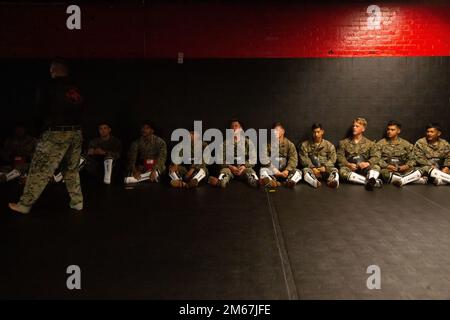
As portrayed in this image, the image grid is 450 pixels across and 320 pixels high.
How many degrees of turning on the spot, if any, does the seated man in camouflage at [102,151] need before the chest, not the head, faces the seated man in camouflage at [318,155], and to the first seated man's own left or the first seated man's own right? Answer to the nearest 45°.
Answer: approximately 90° to the first seated man's own left

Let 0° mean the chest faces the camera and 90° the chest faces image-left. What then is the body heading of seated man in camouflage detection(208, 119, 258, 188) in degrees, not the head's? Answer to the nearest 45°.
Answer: approximately 0°

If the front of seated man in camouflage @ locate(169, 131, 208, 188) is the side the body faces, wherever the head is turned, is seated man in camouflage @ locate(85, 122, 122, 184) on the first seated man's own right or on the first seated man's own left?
on the first seated man's own right

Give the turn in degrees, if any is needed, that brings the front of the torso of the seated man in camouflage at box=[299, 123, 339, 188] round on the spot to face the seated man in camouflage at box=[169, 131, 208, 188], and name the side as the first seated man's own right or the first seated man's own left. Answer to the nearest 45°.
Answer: approximately 45° to the first seated man's own right

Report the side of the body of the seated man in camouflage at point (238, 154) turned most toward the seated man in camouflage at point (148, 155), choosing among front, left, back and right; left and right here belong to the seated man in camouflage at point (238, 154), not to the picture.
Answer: right

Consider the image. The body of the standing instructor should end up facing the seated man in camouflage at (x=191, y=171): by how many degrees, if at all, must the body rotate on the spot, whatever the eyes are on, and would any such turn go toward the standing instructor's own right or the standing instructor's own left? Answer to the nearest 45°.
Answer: approximately 90° to the standing instructor's own right

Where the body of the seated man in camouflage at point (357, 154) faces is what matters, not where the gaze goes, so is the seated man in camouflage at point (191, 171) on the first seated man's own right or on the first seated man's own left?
on the first seated man's own right

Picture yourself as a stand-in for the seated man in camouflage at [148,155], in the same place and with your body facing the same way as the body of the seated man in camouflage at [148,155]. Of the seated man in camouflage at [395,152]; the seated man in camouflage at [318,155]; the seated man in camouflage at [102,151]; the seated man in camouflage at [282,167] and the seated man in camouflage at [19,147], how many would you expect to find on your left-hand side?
3

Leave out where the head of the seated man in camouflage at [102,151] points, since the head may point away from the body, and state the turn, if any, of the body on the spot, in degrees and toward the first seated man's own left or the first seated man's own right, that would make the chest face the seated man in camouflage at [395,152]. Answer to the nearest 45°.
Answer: approximately 90° to the first seated man's own left

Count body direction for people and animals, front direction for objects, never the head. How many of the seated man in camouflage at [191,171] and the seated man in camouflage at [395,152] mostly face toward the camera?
2

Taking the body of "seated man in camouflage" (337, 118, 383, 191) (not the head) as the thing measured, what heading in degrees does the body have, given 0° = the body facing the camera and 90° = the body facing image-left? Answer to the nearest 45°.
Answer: approximately 0°

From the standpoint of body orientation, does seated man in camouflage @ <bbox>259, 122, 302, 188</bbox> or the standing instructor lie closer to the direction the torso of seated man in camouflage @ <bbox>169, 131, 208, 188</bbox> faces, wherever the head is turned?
the standing instructor

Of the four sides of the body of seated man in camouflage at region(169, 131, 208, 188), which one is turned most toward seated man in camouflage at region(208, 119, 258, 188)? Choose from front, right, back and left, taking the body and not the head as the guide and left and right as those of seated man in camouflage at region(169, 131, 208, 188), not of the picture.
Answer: left
